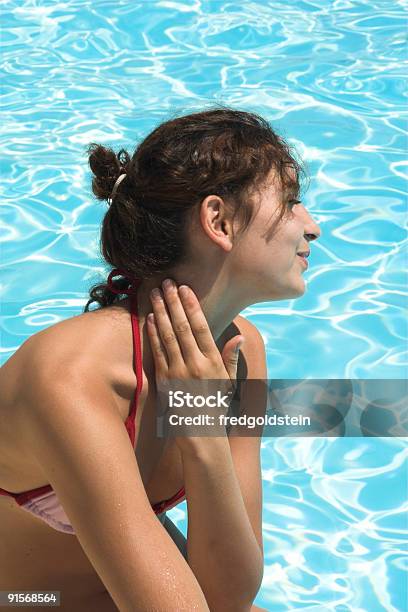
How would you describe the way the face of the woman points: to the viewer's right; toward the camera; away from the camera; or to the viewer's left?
to the viewer's right

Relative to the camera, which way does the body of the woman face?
to the viewer's right
